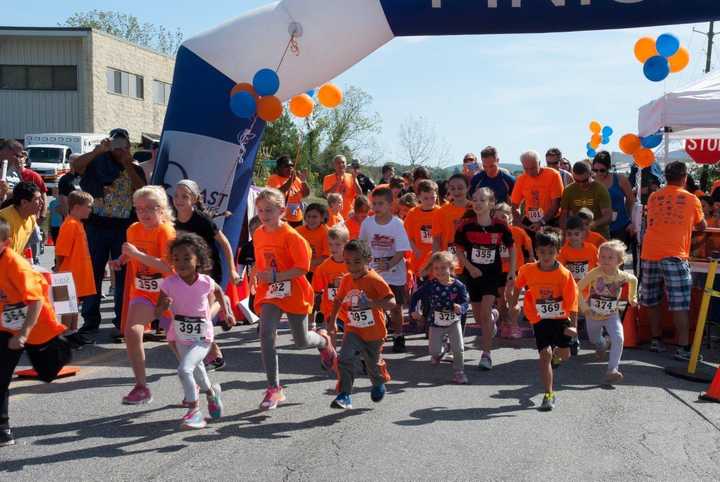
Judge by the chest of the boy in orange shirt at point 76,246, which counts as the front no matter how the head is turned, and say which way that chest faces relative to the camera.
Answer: to the viewer's right

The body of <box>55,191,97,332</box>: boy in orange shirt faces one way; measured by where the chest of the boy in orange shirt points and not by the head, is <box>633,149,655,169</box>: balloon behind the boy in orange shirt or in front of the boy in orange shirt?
in front

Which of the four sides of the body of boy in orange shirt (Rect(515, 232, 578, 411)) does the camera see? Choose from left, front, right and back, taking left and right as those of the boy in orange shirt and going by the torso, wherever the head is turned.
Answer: front

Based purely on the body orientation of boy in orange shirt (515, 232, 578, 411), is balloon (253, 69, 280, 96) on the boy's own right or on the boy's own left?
on the boy's own right

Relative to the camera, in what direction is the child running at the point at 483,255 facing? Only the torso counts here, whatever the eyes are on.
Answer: toward the camera

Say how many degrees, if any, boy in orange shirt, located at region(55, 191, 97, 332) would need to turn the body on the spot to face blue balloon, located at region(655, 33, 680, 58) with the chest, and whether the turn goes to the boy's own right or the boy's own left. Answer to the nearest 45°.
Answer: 0° — they already face it

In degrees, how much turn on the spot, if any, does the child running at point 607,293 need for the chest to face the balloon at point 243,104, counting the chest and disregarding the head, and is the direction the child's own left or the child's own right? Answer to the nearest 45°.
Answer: approximately 90° to the child's own right

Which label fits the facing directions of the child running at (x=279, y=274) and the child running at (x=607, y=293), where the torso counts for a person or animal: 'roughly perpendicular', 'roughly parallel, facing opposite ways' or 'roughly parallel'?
roughly parallel

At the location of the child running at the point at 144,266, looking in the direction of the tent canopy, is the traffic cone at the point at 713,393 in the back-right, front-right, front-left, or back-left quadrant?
front-right

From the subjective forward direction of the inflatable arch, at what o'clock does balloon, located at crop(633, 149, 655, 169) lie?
The balloon is roughly at 8 o'clock from the inflatable arch.

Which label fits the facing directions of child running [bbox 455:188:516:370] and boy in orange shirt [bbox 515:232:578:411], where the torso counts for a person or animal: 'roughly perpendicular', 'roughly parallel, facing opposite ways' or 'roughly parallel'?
roughly parallel
